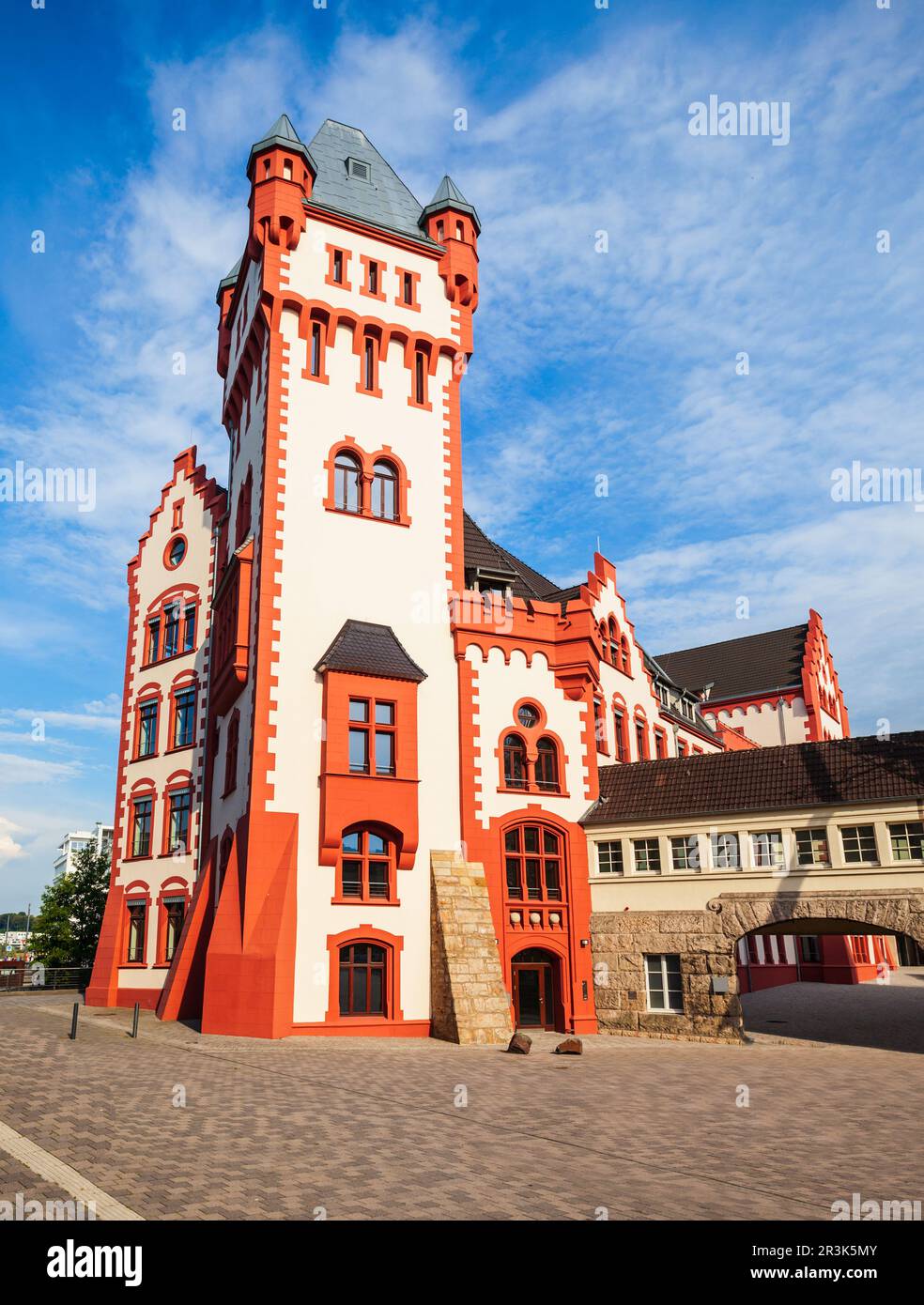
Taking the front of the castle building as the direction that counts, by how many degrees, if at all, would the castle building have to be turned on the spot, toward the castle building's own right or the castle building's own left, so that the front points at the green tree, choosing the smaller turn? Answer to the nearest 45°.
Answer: approximately 135° to the castle building's own right

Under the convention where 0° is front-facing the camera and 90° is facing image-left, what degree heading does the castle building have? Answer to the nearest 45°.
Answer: approximately 0°

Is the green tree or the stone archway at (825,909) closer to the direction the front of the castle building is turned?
the stone archway

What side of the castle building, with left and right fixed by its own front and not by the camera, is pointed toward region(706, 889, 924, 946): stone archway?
left
